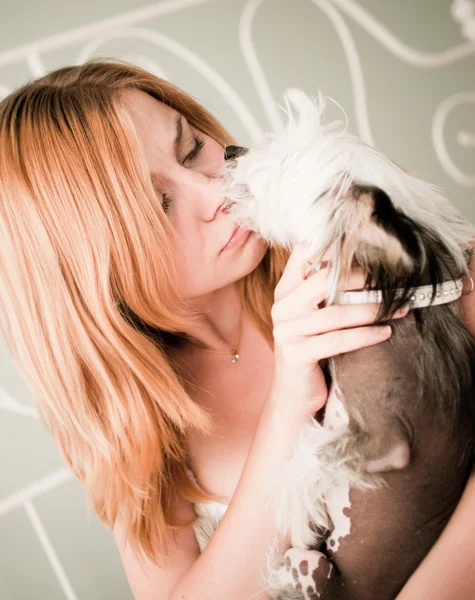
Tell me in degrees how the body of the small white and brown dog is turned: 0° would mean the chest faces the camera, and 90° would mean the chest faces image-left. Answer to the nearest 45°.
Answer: approximately 90°
